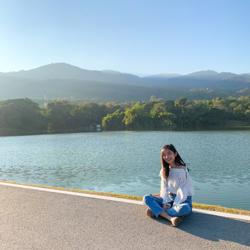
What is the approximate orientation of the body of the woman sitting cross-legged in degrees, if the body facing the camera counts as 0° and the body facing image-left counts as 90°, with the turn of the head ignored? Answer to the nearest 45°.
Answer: approximately 45°
